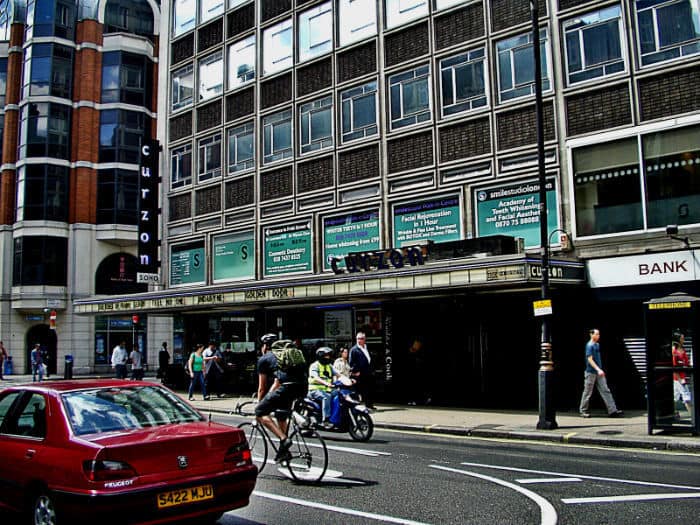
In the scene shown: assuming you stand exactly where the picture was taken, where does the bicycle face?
facing away from the viewer and to the left of the viewer

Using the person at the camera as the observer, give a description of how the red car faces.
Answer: facing away from the viewer and to the left of the viewer

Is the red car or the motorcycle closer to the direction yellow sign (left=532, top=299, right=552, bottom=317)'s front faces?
the red car

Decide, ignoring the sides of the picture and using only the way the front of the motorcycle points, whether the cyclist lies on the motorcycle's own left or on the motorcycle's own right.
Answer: on the motorcycle's own right

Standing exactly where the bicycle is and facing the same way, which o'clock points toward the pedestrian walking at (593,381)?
The pedestrian walking is roughly at 3 o'clock from the bicycle.
